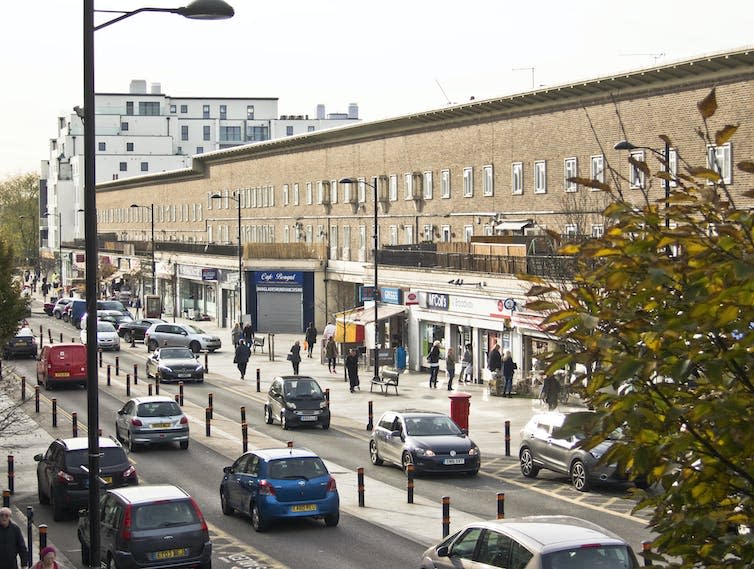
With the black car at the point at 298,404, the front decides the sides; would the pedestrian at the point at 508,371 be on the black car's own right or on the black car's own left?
on the black car's own left

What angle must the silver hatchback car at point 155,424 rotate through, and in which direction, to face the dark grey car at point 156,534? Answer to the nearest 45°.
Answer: approximately 135° to its left

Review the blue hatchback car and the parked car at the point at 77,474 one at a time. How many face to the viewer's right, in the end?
0

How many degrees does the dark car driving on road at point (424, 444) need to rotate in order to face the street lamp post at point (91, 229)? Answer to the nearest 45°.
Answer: approximately 45° to its right

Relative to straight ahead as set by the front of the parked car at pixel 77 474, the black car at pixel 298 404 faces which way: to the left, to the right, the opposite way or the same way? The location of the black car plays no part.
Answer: the opposite way

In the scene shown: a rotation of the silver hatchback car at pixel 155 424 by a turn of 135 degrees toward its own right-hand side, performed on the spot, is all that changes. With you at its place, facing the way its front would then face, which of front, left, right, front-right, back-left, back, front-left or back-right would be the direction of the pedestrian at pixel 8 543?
right

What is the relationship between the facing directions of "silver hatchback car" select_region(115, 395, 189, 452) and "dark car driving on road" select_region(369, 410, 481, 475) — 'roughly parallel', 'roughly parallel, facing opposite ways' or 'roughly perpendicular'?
roughly parallel, facing opposite ways

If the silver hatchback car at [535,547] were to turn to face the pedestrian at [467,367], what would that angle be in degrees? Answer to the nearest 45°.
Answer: approximately 45° to its right

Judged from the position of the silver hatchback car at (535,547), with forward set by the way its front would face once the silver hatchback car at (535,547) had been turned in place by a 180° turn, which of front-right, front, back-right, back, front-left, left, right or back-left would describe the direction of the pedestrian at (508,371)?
back-left

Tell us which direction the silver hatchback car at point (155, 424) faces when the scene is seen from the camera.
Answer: facing away from the viewer and to the left of the viewer

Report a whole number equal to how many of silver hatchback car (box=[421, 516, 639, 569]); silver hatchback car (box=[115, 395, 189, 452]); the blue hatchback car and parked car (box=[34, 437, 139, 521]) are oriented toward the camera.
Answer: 0

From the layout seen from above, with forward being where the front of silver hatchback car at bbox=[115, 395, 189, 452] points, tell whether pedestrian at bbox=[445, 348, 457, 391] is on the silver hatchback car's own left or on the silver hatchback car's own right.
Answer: on the silver hatchback car's own right

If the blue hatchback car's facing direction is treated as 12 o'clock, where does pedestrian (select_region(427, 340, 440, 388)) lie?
The pedestrian is roughly at 2 o'clock from the blue hatchback car.

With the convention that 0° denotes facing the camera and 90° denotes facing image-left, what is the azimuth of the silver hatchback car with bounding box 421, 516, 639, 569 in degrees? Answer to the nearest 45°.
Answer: approximately 135°

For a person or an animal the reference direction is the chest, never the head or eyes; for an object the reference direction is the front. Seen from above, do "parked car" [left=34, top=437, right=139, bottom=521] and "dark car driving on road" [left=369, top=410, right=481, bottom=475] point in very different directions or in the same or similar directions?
very different directions

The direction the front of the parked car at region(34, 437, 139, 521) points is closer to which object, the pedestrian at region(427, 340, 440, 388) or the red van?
the red van

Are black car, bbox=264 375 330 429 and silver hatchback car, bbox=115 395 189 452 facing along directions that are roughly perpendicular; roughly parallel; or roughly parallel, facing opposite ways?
roughly parallel, facing opposite ways
